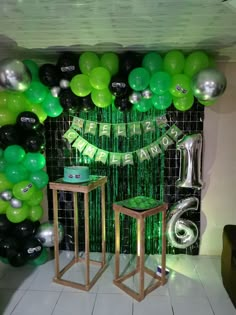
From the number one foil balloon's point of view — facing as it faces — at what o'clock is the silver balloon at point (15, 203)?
The silver balloon is roughly at 2 o'clock from the number one foil balloon.

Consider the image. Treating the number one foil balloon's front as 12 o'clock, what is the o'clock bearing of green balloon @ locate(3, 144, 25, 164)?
The green balloon is roughly at 2 o'clock from the number one foil balloon.

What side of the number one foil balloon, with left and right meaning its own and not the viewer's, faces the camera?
front

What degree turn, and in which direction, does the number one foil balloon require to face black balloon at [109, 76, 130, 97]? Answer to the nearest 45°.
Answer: approximately 45° to its right

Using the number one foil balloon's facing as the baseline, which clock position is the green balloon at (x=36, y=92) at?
The green balloon is roughly at 2 o'clock from the number one foil balloon.

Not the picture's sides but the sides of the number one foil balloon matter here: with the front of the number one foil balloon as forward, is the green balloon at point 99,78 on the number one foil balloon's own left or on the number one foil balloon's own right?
on the number one foil balloon's own right

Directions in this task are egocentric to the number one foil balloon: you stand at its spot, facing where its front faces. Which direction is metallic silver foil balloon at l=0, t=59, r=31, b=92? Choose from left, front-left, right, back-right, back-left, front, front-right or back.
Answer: front-right

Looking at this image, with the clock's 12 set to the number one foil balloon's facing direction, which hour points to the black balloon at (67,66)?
The black balloon is roughly at 2 o'clock from the number one foil balloon.

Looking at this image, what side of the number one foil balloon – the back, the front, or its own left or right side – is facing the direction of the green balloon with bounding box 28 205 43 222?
right
